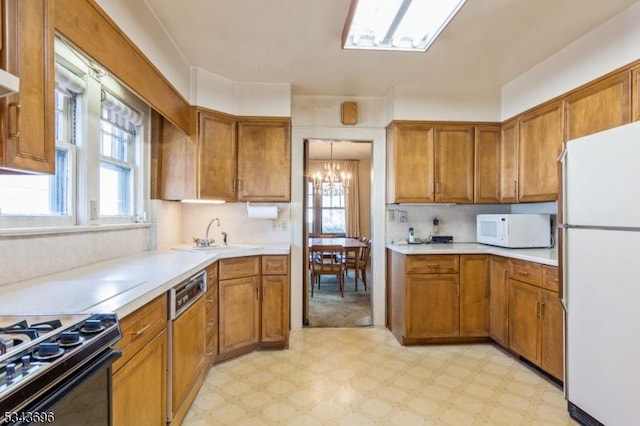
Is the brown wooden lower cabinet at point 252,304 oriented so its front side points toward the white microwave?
no

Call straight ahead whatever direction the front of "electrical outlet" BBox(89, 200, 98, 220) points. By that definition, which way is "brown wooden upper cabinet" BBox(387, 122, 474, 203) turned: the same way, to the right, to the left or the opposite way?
to the right

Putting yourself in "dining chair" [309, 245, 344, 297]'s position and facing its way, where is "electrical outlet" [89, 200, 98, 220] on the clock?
The electrical outlet is roughly at 7 o'clock from the dining chair.

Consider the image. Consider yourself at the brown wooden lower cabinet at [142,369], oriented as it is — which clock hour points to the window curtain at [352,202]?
The window curtain is roughly at 9 o'clock from the brown wooden lower cabinet.

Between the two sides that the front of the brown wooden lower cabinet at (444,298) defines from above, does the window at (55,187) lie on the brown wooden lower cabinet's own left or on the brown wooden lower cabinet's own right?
on the brown wooden lower cabinet's own right

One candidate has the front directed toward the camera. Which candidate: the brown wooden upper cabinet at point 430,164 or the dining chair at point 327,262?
the brown wooden upper cabinet

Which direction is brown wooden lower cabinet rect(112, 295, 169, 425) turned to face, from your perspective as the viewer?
facing the viewer and to the right of the viewer

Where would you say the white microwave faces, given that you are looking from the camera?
facing the viewer and to the left of the viewer

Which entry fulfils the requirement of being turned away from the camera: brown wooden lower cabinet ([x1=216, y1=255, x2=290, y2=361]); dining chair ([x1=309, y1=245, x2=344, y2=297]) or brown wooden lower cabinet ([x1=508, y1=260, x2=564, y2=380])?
the dining chair

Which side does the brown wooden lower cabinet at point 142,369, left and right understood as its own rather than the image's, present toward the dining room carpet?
left

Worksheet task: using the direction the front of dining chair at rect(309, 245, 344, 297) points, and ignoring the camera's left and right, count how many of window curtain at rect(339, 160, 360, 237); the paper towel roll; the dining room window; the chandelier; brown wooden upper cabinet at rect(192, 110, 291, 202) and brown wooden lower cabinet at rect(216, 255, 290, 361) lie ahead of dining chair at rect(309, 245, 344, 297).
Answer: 3

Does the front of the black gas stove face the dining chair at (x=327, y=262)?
no

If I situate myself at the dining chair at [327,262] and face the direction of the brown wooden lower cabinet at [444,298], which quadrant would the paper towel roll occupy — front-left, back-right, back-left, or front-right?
front-right

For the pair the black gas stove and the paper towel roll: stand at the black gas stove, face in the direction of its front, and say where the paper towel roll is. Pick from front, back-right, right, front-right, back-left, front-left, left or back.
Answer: left

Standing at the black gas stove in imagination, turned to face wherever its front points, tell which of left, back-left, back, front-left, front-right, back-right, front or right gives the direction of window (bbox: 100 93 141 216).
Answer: back-left

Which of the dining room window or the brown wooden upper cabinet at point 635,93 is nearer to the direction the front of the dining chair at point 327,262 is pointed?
the dining room window

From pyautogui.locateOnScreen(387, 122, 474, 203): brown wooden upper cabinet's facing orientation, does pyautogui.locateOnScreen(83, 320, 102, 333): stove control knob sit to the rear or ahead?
ahead

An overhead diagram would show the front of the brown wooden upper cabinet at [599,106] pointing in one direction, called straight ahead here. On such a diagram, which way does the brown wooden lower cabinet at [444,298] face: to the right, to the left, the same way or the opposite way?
to the left

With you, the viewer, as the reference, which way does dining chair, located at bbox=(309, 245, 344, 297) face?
facing away from the viewer

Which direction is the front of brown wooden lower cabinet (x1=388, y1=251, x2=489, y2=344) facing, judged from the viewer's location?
facing the viewer

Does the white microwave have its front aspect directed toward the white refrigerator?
no

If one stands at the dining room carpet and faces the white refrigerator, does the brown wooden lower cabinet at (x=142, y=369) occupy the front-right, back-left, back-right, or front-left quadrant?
front-right

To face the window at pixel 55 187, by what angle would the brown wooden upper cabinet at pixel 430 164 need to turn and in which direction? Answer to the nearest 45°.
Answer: approximately 45° to its right
